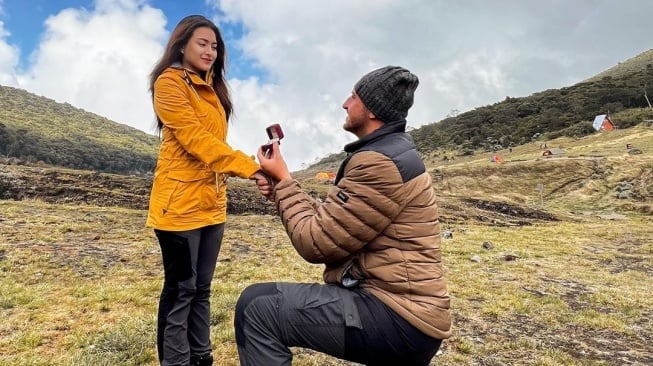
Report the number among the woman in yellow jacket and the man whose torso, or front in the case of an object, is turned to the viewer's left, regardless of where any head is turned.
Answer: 1

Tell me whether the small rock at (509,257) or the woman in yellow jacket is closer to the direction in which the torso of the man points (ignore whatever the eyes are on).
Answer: the woman in yellow jacket

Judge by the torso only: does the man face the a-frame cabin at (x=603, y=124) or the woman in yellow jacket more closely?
the woman in yellow jacket

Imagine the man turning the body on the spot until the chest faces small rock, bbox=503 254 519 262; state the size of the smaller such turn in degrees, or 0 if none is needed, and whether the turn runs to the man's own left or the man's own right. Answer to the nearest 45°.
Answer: approximately 135° to the man's own right

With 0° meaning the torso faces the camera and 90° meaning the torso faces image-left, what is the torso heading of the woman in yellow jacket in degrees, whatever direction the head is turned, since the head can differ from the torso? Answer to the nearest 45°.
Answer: approximately 315°

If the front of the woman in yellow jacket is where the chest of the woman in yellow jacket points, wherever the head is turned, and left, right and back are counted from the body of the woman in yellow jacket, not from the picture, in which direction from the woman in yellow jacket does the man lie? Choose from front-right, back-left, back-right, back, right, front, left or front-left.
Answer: front

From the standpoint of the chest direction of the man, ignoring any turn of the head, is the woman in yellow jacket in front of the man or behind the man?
in front

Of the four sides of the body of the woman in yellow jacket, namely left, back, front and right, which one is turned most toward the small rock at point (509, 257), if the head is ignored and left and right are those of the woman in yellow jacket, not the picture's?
left

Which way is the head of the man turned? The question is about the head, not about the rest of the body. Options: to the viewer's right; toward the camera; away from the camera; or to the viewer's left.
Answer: to the viewer's left

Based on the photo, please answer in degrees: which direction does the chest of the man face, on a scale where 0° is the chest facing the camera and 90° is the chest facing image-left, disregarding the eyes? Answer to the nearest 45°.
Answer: approximately 90°

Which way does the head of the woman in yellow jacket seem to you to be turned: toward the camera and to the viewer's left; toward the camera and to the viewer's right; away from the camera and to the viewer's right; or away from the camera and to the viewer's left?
toward the camera and to the viewer's right
